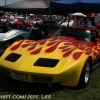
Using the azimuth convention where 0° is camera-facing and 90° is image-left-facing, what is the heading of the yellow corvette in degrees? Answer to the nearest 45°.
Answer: approximately 45°
